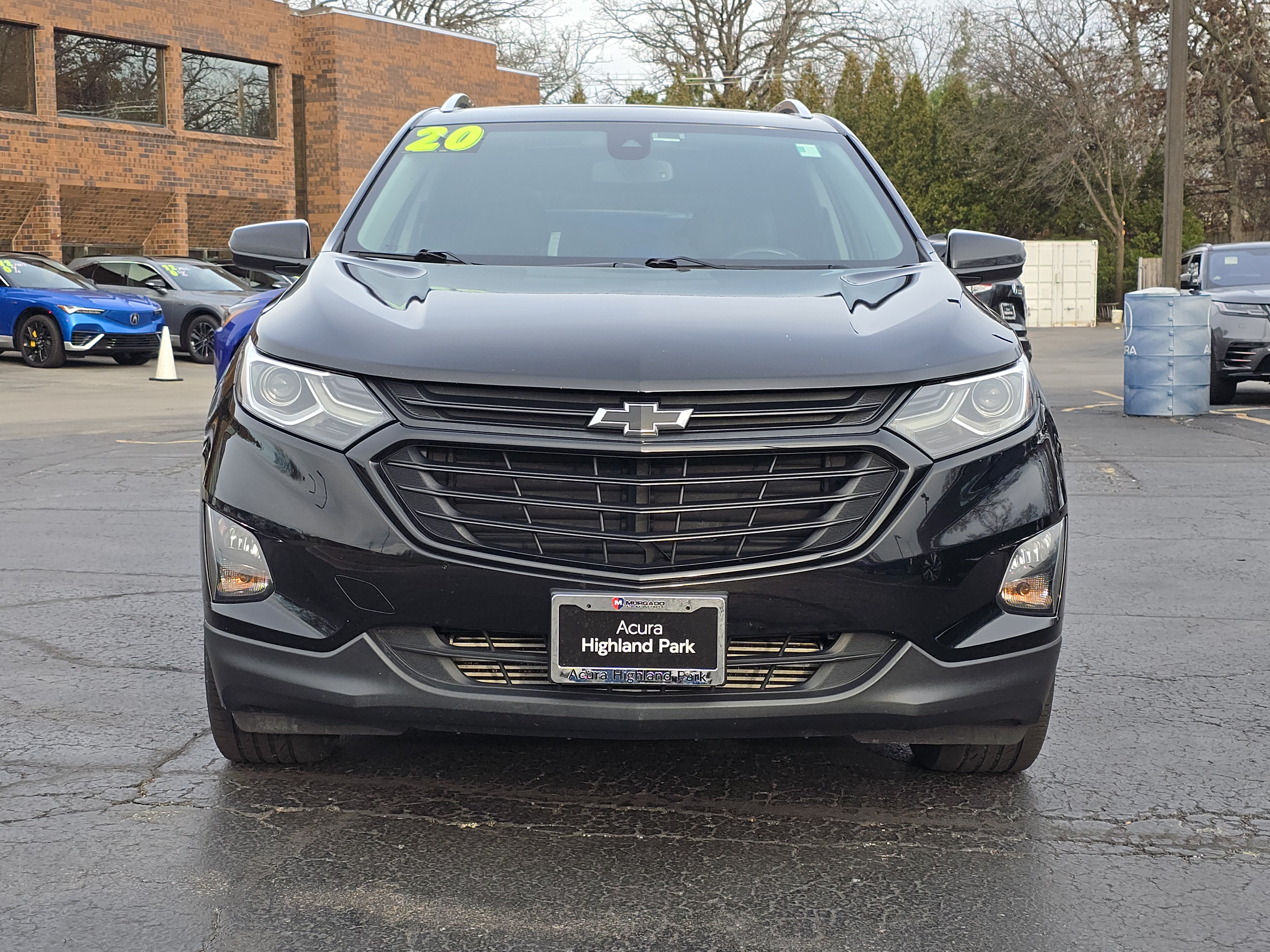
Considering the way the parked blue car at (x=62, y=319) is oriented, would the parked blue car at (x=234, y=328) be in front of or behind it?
in front

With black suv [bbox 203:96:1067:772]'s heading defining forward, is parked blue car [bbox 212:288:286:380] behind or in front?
behind

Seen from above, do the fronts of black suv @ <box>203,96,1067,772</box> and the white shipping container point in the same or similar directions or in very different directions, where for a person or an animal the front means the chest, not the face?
same or similar directions

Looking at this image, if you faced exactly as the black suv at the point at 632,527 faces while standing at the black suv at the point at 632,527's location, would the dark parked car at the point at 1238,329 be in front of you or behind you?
behind

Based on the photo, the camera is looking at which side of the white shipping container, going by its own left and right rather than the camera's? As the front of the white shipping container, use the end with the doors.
front

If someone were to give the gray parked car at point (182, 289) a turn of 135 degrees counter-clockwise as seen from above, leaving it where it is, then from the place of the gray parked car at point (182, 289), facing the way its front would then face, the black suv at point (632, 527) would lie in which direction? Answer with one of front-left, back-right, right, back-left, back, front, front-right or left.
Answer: back

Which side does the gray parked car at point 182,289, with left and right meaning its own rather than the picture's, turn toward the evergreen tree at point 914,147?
left
